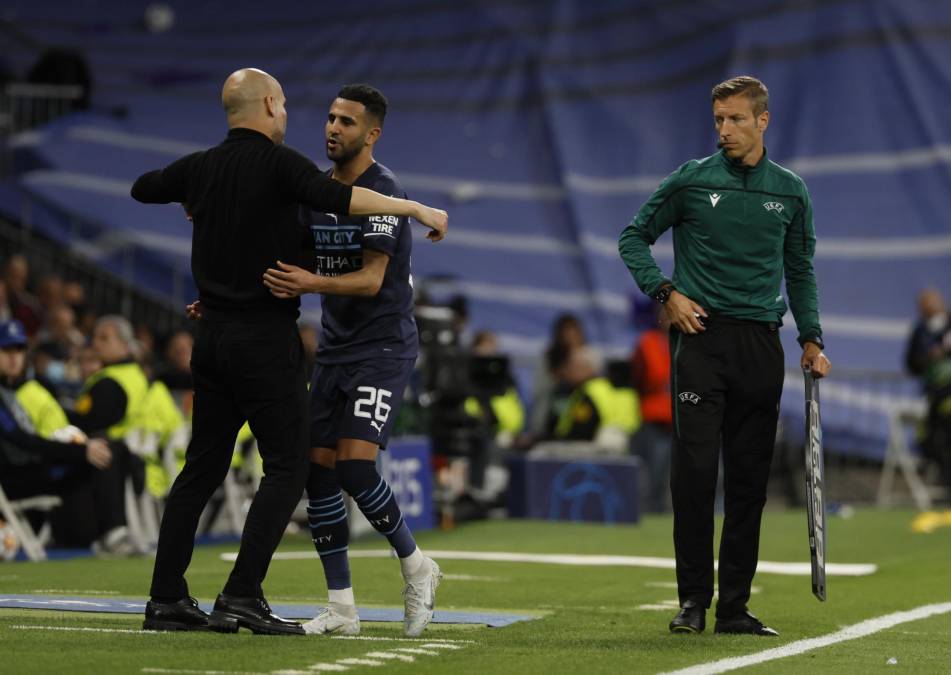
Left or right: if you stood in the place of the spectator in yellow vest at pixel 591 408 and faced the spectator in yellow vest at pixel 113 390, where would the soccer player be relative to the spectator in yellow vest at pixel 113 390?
left

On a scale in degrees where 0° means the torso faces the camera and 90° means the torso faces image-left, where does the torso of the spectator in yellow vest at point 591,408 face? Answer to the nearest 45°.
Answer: approximately 45°

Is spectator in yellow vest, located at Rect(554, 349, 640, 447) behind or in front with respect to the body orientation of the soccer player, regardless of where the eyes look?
behind

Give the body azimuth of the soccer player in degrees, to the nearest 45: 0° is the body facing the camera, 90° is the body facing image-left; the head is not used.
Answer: approximately 45°
